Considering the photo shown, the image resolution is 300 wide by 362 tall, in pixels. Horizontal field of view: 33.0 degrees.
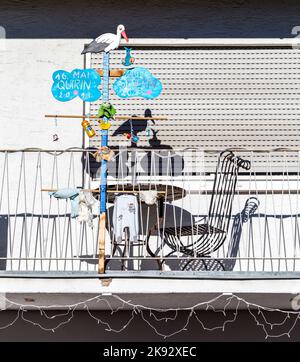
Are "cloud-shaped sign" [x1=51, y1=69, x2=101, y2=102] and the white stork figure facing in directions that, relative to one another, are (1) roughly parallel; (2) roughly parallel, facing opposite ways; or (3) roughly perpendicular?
roughly perpendicular

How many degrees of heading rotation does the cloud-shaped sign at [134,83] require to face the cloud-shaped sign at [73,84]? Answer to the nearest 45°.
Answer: approximately 90° to its right

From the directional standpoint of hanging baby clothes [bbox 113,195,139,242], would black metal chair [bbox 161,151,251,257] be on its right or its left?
on its left

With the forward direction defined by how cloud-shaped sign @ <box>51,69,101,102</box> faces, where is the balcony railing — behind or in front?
behind

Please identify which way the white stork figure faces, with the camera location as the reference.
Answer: facing to the right of the viewer

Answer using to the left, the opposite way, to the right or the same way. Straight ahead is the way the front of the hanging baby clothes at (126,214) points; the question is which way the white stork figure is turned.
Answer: to the left

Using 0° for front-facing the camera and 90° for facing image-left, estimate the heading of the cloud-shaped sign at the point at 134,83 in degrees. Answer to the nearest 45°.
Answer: approximately 0°

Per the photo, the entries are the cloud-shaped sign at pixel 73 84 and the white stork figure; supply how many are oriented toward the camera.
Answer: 1
